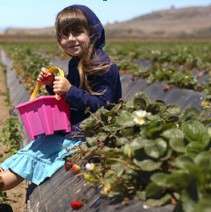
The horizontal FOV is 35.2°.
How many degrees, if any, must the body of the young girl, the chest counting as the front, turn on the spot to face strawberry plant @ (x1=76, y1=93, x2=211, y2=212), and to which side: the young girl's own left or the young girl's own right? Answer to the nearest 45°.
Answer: approximately 45° to the young girl's own left

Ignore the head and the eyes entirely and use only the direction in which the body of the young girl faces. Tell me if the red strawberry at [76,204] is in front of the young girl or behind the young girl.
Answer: in front
